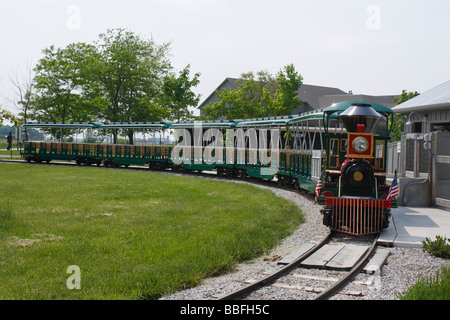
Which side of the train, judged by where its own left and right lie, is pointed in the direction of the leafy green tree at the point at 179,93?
back

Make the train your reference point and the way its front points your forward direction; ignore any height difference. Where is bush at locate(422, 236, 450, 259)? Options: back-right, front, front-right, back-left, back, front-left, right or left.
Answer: front

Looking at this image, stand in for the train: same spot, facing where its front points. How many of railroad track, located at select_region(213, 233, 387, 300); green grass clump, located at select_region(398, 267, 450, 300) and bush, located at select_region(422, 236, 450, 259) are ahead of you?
3

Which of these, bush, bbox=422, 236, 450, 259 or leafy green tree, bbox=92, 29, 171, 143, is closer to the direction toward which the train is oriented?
the bush

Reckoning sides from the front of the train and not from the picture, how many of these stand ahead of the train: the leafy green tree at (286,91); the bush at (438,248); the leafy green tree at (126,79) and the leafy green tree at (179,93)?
1

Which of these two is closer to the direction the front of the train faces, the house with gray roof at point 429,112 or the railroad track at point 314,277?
the railroad track

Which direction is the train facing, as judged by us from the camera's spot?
facing the viewer

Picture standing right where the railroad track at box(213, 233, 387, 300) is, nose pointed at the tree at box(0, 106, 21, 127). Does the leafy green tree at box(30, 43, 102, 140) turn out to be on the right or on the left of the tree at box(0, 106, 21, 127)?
right

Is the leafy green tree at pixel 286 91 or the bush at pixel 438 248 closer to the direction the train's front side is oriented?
the bush

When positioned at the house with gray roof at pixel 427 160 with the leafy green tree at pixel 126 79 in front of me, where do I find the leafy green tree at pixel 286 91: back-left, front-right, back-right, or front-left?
front-right

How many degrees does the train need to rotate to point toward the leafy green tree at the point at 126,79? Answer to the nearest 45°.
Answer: approximately 135° to its right

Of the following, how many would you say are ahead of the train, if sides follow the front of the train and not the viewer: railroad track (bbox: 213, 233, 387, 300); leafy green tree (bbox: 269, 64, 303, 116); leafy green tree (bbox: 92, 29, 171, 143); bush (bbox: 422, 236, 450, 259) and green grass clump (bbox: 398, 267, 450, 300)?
3

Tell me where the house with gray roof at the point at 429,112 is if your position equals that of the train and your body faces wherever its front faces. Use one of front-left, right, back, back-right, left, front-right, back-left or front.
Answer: left

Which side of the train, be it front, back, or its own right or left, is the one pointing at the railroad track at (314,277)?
front

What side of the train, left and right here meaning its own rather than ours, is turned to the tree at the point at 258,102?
back
